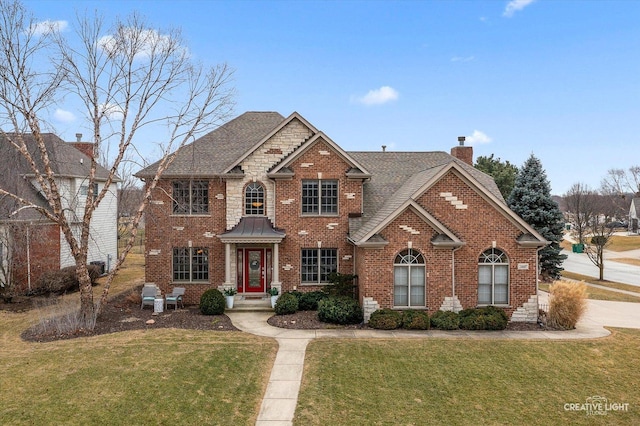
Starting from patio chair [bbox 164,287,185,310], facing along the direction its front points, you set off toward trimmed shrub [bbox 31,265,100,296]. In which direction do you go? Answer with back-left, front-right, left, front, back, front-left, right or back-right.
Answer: right

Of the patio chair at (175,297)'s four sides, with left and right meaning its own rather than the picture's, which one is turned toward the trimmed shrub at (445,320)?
left

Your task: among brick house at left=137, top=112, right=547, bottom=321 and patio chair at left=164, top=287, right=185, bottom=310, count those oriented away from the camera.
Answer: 0

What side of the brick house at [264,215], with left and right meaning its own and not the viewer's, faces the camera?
front

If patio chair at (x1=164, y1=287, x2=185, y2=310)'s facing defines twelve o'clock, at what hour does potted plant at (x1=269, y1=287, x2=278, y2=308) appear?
The potted plant is roughly at 8 o'clock from the patio chair.

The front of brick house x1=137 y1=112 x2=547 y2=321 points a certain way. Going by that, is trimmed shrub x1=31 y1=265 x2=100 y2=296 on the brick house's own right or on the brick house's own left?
on the brick house's own right

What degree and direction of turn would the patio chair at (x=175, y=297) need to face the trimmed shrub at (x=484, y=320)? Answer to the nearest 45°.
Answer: approximately 90° to its left

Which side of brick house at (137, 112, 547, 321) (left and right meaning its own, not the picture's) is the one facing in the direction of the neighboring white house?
right

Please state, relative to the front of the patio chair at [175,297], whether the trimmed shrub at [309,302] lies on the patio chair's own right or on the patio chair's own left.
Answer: on the patio chair's own left

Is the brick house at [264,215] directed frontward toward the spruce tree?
no

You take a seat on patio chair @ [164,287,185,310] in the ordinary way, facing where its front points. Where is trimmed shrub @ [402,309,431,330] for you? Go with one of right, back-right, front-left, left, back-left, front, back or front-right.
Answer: left

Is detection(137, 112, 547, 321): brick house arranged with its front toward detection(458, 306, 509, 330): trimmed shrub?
no

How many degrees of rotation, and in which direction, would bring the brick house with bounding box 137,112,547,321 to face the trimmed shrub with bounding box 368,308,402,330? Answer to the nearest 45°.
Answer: approximately 45° to its left

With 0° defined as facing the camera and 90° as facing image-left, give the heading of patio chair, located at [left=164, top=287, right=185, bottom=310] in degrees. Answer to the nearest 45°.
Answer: approximately 45°

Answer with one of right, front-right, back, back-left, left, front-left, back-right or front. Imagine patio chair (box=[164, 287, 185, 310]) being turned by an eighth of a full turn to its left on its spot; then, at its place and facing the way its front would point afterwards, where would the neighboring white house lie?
back-right

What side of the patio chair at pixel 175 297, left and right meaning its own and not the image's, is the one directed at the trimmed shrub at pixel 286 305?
left

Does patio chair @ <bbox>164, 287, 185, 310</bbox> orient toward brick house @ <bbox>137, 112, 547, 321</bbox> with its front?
no
